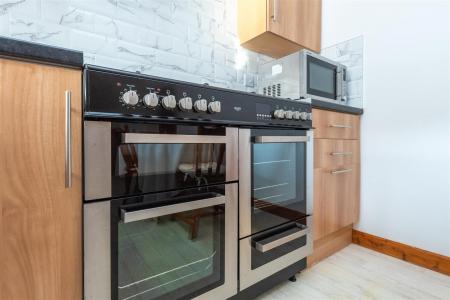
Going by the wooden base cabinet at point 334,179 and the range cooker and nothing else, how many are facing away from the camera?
0

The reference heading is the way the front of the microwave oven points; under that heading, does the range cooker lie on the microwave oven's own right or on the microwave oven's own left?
on the microwave oven's own right

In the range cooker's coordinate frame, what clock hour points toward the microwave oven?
The microwave oven is roughly at 9 o'clock from the range cooker.

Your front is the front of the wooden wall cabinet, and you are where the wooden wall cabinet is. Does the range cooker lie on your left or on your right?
on your right

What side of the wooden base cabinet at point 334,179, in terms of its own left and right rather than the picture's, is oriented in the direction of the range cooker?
right
